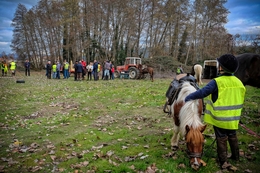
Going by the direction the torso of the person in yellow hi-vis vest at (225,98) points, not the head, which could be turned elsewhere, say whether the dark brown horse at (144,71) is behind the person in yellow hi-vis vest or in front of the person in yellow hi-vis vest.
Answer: in front

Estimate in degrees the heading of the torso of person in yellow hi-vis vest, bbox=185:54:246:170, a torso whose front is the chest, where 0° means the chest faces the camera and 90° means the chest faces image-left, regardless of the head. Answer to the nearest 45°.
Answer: approximately 135°

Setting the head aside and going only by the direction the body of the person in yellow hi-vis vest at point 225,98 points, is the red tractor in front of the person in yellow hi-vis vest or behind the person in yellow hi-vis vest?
in front
